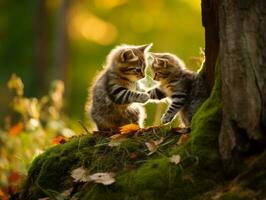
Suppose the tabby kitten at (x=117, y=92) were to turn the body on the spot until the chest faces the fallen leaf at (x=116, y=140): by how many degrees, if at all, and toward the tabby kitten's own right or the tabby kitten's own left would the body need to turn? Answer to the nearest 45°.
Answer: approximately 90° to the tabby kitten's own right

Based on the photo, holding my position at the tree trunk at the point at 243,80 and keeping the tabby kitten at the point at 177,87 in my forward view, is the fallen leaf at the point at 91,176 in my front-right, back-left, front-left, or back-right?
front-left

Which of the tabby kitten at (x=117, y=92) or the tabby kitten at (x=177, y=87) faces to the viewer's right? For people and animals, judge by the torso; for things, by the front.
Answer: the tabby kitten at (x=117, y=92)

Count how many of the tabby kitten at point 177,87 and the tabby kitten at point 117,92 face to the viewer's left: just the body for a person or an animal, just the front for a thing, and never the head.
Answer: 1

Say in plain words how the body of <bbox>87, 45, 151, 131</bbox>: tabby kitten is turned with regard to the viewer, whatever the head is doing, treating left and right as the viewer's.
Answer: facing to the right of the viewer

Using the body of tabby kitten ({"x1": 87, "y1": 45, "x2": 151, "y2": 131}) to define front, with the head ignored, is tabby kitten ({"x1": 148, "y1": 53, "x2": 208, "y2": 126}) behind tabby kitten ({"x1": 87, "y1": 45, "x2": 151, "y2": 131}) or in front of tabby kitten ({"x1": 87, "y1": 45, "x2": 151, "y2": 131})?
in front

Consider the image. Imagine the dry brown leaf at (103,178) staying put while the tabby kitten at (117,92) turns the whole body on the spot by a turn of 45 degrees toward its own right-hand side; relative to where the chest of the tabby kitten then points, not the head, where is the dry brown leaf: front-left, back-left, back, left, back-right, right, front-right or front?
front-right

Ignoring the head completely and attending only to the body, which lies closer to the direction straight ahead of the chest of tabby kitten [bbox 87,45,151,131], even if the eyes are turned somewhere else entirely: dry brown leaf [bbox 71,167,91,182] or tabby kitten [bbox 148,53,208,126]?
the tabby kitten

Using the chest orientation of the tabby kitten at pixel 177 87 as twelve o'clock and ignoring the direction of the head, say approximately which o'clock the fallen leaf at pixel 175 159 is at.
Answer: The fallen leaf is roughly at 9 o'clock from the tabby kitten.

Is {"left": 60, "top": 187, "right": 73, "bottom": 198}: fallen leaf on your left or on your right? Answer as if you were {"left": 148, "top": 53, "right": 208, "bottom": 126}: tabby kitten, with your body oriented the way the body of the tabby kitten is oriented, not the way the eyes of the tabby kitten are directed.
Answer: on your left

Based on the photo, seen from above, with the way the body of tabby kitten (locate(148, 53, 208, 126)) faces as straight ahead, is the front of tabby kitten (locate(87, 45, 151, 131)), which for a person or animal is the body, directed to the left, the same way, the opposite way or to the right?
the opposite way

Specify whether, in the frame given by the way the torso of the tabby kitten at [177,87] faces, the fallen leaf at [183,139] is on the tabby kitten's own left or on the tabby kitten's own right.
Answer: on the tabby kitten's own left

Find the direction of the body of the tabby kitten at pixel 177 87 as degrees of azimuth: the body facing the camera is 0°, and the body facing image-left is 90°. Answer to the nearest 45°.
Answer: approximately 90°

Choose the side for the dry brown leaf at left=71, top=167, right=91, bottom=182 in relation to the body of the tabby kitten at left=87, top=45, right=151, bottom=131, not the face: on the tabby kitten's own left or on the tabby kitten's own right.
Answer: on the tabby kitten's own right
